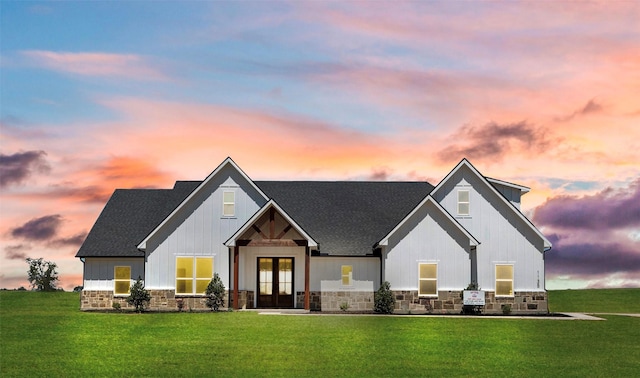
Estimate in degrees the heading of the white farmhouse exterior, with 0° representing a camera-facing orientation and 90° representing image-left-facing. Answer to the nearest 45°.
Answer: approximately 0°

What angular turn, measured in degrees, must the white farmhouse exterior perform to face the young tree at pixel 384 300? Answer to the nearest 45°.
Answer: approximately 45° to its left
